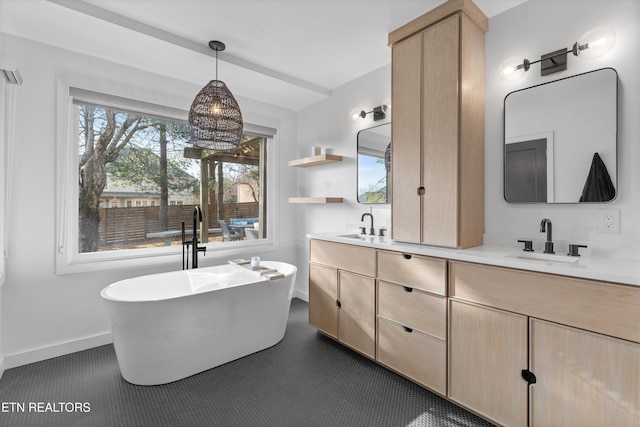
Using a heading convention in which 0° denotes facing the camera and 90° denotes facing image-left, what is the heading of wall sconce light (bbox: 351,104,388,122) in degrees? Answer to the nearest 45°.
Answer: approximately 45°

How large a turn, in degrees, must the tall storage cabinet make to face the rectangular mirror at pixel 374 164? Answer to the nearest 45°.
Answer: approximately 90° to its right

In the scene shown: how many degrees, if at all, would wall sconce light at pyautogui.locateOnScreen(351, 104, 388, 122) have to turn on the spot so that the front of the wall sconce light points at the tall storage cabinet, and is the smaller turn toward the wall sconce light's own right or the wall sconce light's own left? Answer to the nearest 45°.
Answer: approximately 90° to the wall sconce light's own left

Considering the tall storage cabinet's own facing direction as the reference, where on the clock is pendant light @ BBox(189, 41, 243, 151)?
The pendant light is roughly at 1 o'clock from the tall storage cabinet.

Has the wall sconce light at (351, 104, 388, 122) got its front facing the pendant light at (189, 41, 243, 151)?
yes

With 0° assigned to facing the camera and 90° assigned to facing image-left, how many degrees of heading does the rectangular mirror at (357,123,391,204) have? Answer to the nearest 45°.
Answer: approximately 45°

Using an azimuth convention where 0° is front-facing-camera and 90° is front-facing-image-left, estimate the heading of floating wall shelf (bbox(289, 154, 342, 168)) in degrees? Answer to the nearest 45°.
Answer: approximately 45°

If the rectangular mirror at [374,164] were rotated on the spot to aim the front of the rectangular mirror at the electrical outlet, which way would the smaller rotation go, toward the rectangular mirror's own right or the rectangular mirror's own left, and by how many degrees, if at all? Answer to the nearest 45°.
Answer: approximately 90° to the rectangular mirror's own left

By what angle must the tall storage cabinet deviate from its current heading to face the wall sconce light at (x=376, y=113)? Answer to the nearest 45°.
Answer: approximately 90° to its right
